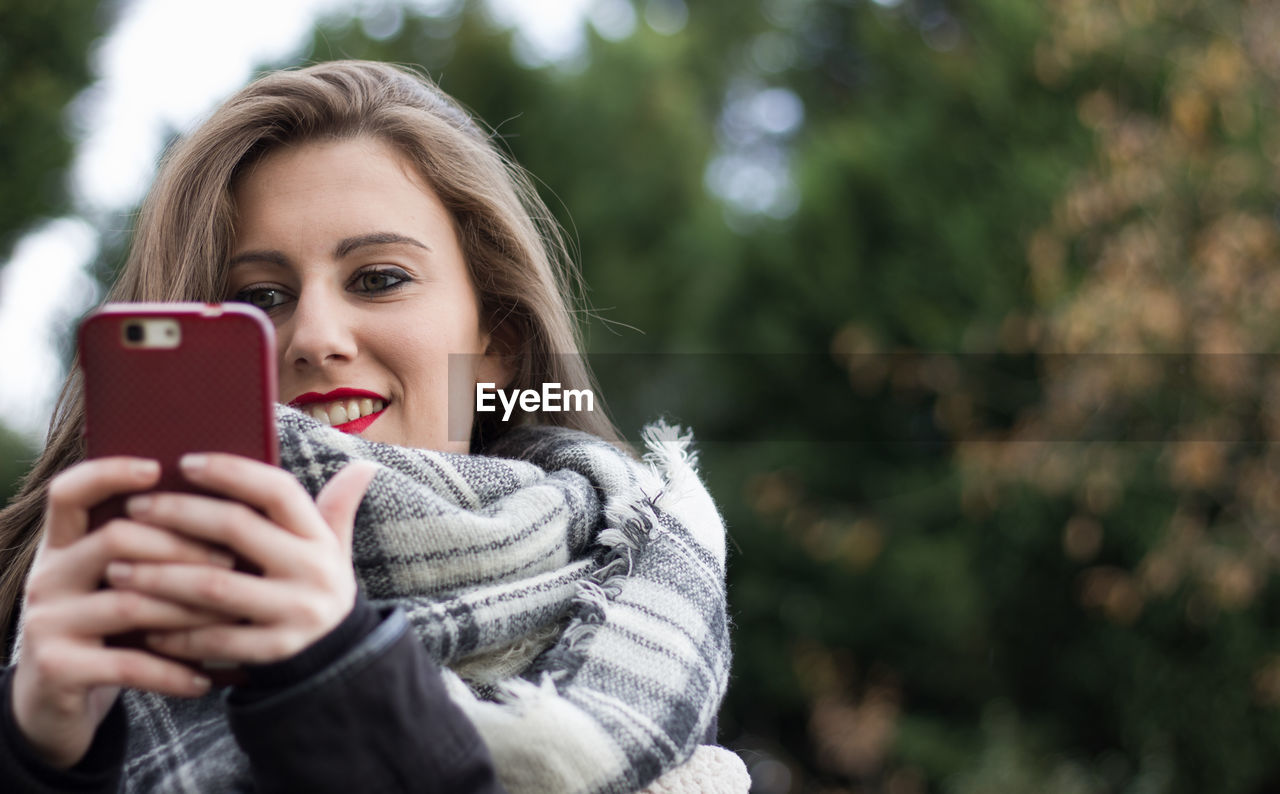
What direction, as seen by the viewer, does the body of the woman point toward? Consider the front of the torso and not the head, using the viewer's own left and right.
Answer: facing the viewer and to the left of the viewer

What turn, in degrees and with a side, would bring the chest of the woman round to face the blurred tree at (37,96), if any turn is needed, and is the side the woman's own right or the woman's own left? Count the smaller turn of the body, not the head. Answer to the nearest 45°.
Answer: approximately 135° to the woman's own right
